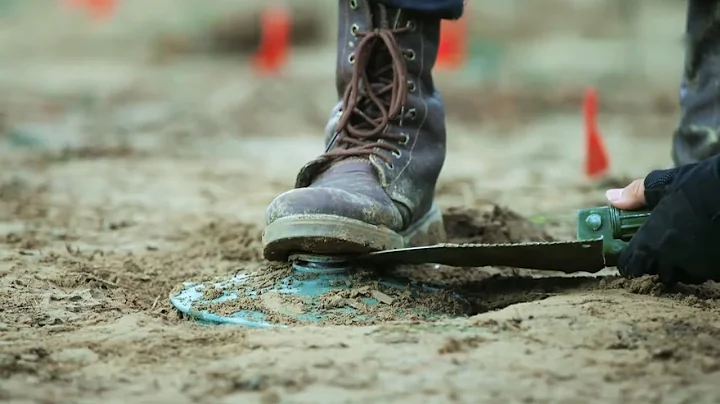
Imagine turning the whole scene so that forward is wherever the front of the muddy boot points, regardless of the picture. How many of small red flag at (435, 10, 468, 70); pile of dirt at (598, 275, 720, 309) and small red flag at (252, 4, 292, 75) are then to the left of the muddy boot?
1

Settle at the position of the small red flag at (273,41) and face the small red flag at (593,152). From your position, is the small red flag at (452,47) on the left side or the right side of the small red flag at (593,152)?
left

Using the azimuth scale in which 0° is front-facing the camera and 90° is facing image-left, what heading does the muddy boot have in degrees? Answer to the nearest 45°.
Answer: approximately 45°

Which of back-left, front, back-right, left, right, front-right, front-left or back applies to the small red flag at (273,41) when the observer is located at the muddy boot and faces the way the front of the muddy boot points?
back-right

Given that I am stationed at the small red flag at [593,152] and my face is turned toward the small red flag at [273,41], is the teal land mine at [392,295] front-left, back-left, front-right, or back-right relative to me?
back-left

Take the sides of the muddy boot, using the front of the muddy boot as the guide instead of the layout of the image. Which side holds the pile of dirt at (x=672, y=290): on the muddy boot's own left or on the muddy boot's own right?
on the muddy boot's own left

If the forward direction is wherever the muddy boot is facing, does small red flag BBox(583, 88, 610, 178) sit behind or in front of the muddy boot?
behind
